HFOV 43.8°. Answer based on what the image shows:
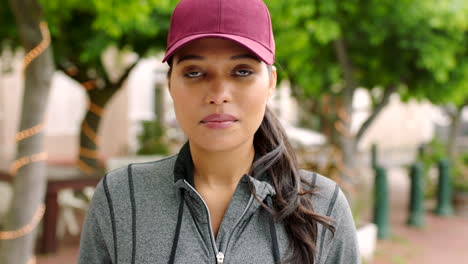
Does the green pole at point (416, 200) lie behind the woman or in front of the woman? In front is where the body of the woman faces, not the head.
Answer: behind

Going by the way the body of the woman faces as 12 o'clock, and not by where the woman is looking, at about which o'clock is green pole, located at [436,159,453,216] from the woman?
The green pole is roughly at 7 o'clock from the woman.

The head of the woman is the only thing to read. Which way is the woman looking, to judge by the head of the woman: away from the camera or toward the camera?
toward the camera

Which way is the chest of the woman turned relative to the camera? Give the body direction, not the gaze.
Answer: toward the camera

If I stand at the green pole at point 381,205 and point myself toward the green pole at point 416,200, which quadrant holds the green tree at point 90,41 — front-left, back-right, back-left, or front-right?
back-left

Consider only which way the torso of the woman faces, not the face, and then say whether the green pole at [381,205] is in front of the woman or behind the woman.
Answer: behind

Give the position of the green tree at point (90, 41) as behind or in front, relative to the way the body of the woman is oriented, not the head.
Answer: behind

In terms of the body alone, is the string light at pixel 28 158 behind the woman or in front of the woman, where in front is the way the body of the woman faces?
behind
